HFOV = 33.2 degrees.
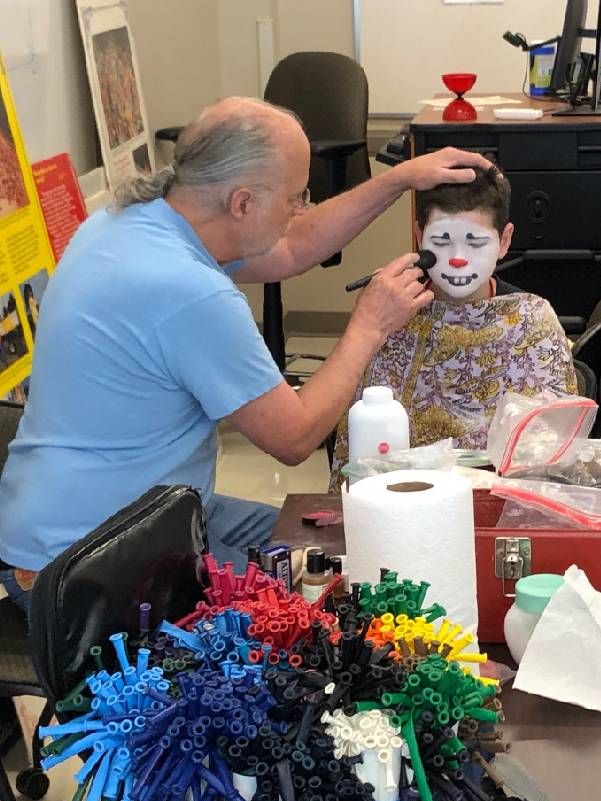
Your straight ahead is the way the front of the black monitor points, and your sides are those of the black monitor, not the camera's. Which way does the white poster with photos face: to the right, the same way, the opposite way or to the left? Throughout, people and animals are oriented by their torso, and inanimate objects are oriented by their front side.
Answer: the opposite way

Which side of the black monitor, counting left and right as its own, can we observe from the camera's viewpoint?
left

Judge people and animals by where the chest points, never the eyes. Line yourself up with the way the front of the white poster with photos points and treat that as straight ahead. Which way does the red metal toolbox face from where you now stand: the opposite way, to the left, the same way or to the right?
to the right

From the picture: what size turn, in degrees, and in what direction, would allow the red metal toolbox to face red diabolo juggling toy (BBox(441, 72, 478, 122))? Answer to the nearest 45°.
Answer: approximately 180°

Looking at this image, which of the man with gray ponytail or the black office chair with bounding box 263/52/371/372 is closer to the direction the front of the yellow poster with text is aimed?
the man with gray ponytail

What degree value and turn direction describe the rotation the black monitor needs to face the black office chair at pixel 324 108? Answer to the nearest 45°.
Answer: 0° — it already faces it

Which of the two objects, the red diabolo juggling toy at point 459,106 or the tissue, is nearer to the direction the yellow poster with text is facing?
the tissue

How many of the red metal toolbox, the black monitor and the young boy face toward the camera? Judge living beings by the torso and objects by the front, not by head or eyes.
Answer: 2

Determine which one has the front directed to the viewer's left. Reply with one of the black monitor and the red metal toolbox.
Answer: the black monitor

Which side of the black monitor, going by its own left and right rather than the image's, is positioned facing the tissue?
left

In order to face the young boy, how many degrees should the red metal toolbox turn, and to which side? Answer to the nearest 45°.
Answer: approximately 180°

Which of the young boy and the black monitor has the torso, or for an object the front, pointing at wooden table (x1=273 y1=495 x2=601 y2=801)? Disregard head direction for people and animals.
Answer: the young boy

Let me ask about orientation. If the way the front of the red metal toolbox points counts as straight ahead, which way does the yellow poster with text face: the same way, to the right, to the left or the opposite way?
to the left

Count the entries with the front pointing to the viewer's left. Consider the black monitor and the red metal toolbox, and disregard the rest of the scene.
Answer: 1

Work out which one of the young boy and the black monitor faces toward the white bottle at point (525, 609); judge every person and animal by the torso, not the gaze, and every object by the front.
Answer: the young boy

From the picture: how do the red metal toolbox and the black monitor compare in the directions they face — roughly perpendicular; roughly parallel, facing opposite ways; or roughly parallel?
roughly perpendicular

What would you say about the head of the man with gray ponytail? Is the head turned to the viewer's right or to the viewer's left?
to the viewer's right
